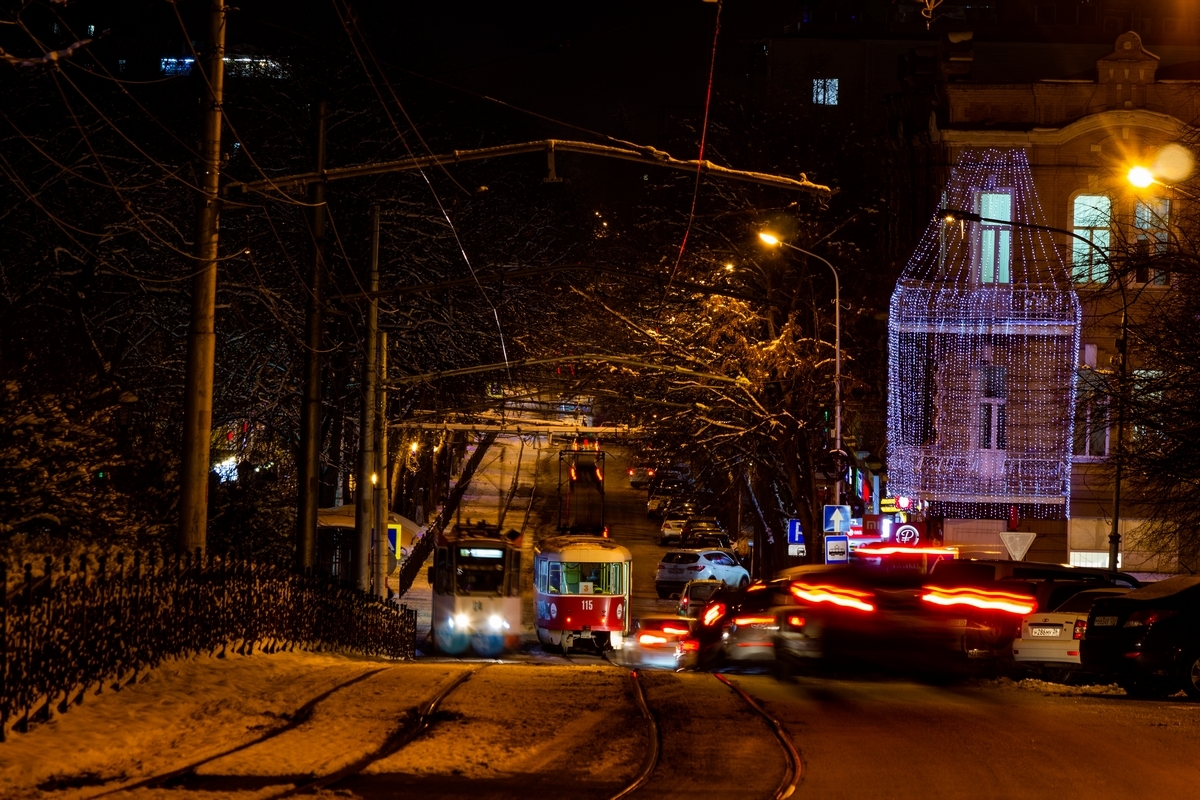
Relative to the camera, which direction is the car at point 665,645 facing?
away from the camera

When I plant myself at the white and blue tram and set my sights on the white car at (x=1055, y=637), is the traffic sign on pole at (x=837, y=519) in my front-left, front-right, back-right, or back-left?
front-left

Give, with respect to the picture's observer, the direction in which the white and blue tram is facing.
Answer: facing the viewer

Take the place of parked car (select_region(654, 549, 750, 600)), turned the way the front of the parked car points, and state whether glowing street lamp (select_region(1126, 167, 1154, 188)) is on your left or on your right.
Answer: on your right

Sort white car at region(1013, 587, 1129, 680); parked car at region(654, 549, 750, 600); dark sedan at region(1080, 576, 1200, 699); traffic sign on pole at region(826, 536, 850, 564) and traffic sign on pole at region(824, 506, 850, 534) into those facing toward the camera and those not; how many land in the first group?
2

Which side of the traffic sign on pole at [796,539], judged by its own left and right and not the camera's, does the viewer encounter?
front

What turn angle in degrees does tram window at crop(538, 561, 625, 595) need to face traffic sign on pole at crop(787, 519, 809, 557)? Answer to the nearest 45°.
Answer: approximately 90° to its left

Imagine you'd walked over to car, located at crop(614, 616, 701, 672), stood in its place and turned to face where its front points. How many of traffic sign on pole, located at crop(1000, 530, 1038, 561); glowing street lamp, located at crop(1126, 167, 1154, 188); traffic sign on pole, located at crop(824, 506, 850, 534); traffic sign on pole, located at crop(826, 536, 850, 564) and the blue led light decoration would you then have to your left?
0

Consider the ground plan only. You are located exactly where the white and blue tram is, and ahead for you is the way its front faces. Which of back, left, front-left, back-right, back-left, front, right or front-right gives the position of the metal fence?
front

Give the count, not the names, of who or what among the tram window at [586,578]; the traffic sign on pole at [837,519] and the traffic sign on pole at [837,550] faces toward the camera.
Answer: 3

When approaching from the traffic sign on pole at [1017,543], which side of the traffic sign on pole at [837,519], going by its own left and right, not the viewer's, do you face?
left

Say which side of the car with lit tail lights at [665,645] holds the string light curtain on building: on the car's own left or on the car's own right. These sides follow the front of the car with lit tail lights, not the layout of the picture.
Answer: on the car's own right

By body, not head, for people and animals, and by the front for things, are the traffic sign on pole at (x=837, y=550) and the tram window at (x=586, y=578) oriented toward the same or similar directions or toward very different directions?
same or similar directions

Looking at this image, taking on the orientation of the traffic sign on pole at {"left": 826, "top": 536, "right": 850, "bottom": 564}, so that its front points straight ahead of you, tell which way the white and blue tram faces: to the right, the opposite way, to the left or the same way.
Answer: the same way

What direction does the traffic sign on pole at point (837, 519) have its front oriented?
toward the camera

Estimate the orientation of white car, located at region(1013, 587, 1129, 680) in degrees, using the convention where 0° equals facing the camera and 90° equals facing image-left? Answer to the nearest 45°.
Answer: approximately 225°

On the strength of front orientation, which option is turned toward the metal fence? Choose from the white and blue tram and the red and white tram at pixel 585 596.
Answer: the white and blue tram

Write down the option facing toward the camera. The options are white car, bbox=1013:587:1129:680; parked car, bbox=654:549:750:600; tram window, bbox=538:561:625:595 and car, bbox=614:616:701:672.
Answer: the tram window
